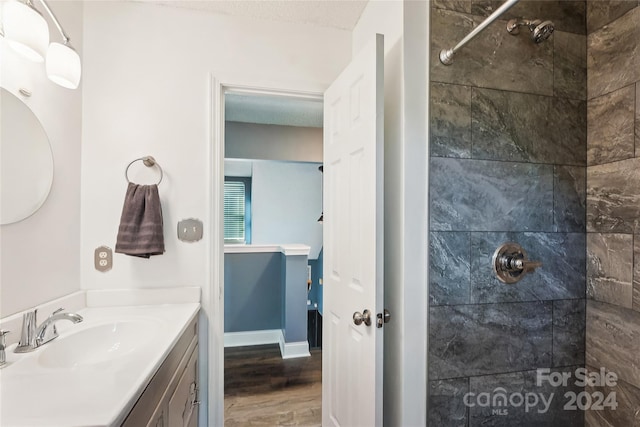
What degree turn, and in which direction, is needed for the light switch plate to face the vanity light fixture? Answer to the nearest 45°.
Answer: approximately 45° to its right

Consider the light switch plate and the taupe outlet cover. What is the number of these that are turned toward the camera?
2

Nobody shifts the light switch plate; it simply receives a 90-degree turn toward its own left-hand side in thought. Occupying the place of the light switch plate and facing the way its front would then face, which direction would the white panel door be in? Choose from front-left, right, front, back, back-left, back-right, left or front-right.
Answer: front-right

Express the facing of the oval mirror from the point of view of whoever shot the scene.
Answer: facing the viewer and to the right of the viewer

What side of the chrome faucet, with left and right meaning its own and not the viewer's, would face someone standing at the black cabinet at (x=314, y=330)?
left

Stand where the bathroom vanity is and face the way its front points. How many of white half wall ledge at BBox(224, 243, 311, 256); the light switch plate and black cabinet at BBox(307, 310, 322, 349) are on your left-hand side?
3

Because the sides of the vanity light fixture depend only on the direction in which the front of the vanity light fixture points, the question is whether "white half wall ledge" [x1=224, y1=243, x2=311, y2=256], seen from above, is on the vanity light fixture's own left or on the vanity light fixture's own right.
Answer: on the vanity light fixture's own left

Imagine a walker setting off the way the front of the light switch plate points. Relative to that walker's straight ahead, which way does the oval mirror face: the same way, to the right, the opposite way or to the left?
to the left
